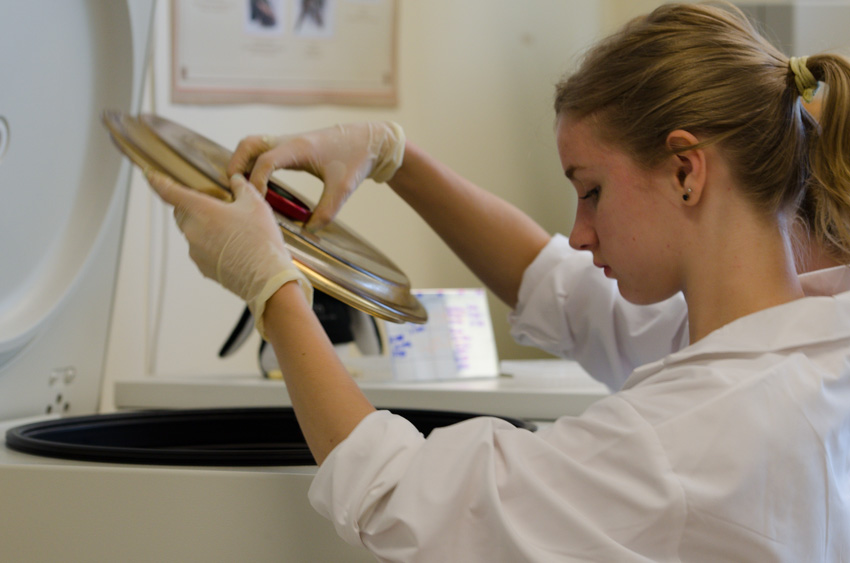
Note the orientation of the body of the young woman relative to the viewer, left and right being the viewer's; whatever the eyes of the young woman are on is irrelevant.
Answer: facing away from the viewer and to the left of the viewer

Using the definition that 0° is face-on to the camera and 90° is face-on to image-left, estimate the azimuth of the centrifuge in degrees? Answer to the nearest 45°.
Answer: approximately 270°

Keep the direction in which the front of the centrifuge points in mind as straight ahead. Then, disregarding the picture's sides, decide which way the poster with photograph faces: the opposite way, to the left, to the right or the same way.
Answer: to the right

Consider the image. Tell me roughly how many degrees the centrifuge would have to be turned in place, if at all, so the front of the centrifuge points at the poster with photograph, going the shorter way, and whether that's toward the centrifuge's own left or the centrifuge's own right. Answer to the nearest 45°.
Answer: approximately 90° to the centrifuge's own left

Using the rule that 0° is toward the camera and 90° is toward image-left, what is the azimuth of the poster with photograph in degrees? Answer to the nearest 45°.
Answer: approximately 0°

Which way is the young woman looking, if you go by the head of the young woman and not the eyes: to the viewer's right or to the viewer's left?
to the viewer's left
